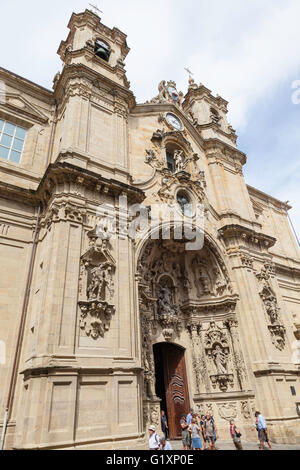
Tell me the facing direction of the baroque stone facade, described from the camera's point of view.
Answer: facing the viewer and to the right of the viewer
